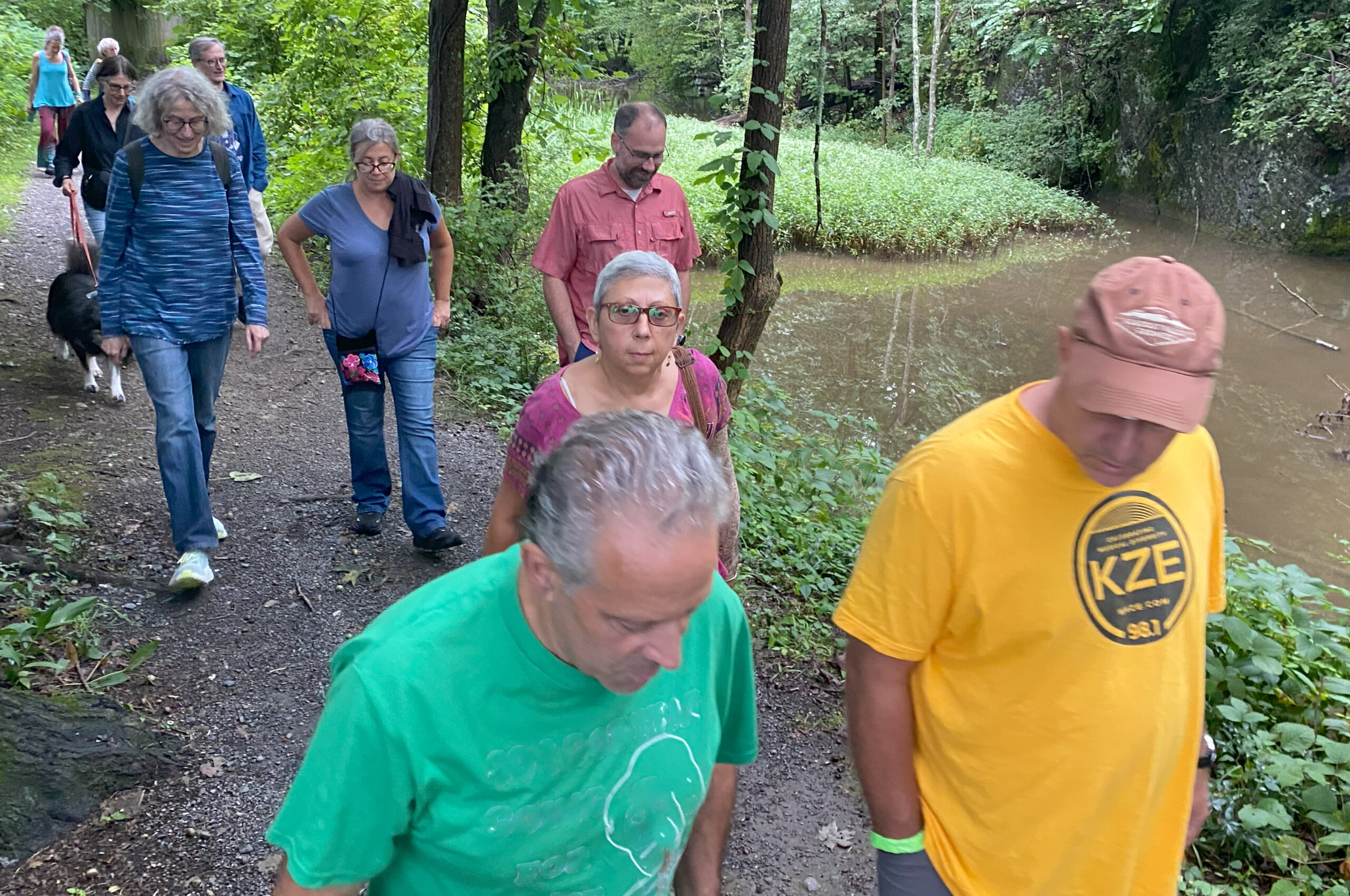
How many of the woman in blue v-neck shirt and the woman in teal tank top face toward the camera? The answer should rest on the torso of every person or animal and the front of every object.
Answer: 2

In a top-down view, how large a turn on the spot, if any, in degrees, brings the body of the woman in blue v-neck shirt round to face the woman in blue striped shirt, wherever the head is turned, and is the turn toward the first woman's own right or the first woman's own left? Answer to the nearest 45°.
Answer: approximately 45° to the first woman's own right

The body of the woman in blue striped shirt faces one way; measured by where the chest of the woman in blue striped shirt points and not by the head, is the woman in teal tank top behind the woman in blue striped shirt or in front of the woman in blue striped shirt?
behind

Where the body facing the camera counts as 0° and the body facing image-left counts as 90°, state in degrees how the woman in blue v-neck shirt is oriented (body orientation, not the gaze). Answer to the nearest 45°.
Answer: approximately 0°

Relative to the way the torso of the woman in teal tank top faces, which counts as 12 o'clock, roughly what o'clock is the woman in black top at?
The woman in black top is roughly at 12 o'clock from the woman in teal tank top.
